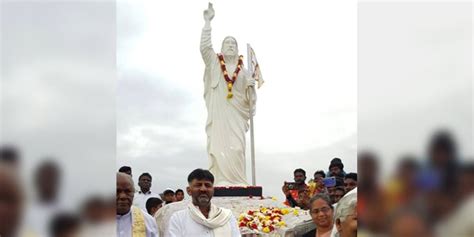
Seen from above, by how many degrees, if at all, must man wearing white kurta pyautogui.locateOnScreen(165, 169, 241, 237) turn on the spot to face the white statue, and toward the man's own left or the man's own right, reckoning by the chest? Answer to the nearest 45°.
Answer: approximately 180°

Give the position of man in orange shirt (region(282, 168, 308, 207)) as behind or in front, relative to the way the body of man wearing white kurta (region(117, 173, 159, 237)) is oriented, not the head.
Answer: behind

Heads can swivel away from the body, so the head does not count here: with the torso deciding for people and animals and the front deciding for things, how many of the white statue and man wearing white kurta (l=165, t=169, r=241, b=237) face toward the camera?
2

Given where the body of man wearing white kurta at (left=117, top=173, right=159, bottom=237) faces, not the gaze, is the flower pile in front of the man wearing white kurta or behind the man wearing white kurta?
behind

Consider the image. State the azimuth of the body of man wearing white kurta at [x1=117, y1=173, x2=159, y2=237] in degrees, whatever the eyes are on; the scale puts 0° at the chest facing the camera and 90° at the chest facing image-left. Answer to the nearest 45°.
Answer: approximately 0°

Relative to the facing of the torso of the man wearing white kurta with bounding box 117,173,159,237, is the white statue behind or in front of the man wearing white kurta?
behind
